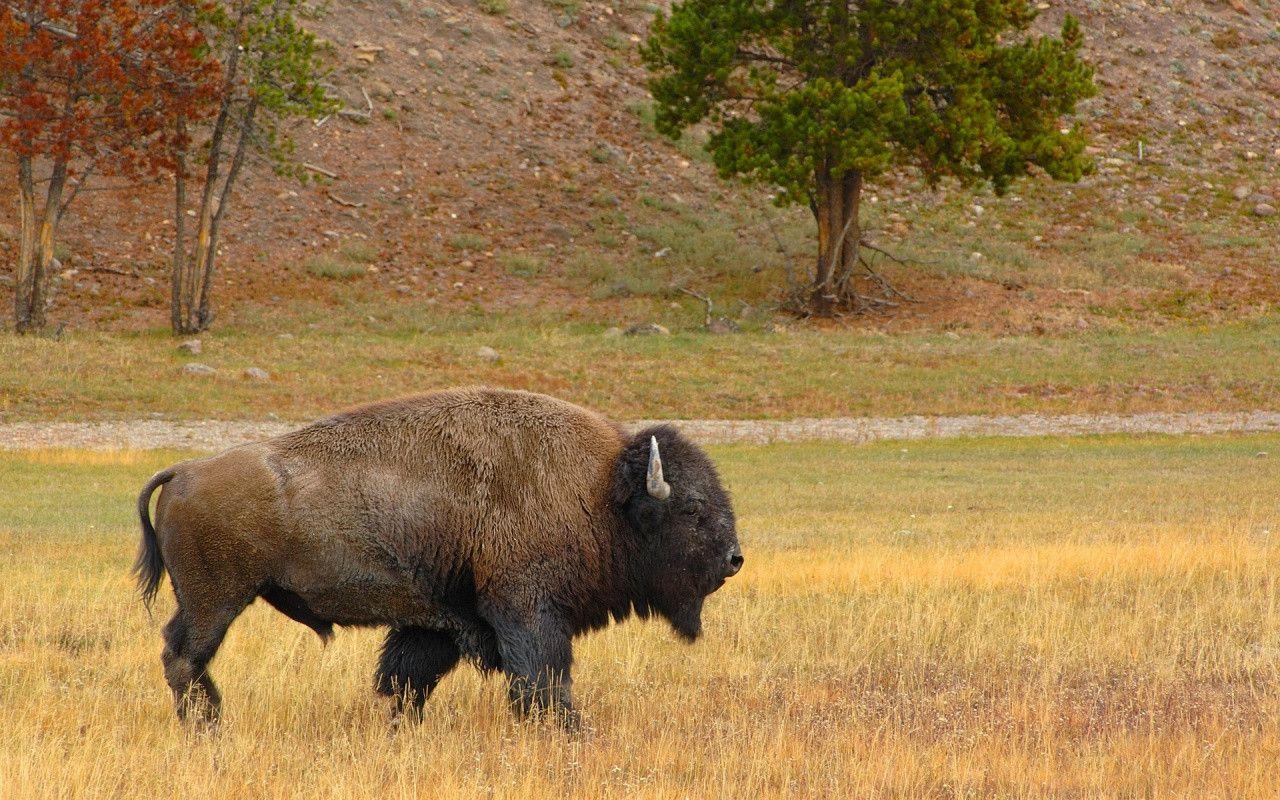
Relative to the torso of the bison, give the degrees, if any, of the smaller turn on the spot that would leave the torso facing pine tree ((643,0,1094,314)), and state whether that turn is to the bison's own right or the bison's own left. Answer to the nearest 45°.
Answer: approximately 90° to the bison's own left

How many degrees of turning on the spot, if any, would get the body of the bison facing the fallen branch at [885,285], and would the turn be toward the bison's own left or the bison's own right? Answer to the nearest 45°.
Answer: approximately 90° to the bison's own left

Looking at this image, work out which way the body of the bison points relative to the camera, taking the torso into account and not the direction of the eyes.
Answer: to the viewer's right

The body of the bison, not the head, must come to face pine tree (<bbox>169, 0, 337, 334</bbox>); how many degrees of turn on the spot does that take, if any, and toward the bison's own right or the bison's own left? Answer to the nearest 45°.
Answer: approximately 90° to the bison's own left

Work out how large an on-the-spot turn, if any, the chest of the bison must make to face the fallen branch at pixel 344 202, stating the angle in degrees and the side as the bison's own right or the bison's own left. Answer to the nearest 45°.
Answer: approximately 90° to the bison's own left

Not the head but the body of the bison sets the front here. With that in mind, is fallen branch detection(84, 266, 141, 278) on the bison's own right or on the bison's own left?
on the bison's own left

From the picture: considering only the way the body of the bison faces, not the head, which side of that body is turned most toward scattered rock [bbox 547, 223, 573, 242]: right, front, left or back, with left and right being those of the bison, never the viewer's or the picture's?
left

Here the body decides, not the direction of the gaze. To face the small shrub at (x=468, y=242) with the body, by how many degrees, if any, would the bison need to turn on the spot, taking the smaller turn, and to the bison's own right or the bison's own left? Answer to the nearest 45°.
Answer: approximately 90° to the bison's own left

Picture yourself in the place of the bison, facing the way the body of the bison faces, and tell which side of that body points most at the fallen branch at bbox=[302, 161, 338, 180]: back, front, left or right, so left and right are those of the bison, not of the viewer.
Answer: left
